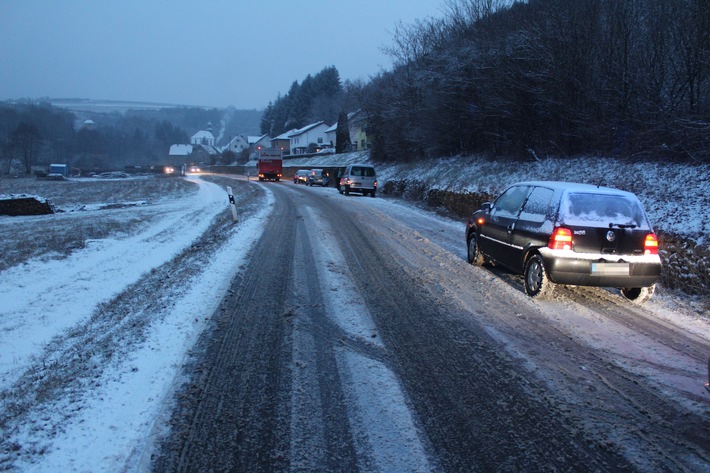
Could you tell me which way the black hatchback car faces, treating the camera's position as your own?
facing away from the viewer and to the left of the viewer

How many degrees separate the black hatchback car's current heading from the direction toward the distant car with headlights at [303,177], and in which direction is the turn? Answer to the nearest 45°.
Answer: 0° — it already faces it

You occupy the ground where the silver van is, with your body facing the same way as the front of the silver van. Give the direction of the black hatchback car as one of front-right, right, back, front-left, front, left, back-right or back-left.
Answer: back

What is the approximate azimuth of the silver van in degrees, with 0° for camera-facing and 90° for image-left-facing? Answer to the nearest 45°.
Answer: approximately 180°

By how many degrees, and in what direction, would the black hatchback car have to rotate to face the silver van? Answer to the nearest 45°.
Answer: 0° — it already faces it

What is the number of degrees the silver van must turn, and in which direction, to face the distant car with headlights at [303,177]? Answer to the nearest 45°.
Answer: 0° — it already faces it
